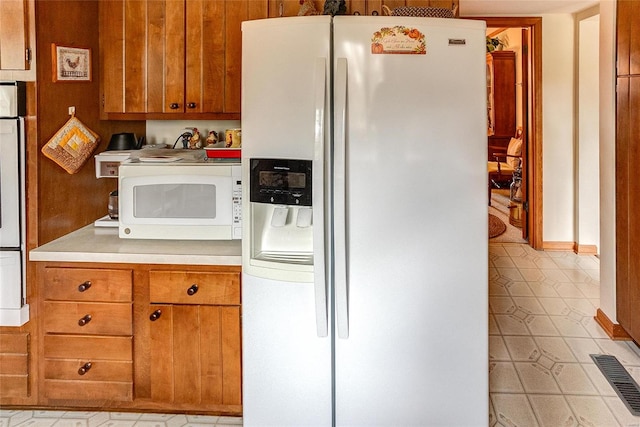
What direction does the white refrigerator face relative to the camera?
toward the camera

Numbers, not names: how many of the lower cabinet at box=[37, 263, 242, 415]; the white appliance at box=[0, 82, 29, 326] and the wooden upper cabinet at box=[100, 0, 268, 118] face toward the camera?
3

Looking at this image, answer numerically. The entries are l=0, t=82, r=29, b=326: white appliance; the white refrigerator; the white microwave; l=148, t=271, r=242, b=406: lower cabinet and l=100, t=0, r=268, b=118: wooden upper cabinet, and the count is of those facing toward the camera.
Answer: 5

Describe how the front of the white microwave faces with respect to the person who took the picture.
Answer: facing the viewer

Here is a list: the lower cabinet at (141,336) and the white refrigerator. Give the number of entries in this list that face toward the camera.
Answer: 2

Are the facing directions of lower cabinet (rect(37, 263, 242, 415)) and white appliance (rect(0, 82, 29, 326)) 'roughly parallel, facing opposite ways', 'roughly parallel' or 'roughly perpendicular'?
roughly parallel

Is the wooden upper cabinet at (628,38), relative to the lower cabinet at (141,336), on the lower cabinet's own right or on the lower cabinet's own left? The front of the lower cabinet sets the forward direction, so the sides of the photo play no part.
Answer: on the lower cabinet's own left

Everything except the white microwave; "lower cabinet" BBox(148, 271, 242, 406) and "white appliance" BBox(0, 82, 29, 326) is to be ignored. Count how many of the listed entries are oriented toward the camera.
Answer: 3

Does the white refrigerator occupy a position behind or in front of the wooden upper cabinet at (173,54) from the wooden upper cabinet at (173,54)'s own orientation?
in front

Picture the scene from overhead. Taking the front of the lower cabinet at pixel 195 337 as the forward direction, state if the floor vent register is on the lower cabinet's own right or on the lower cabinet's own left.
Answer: on the lower cabinet's own left
